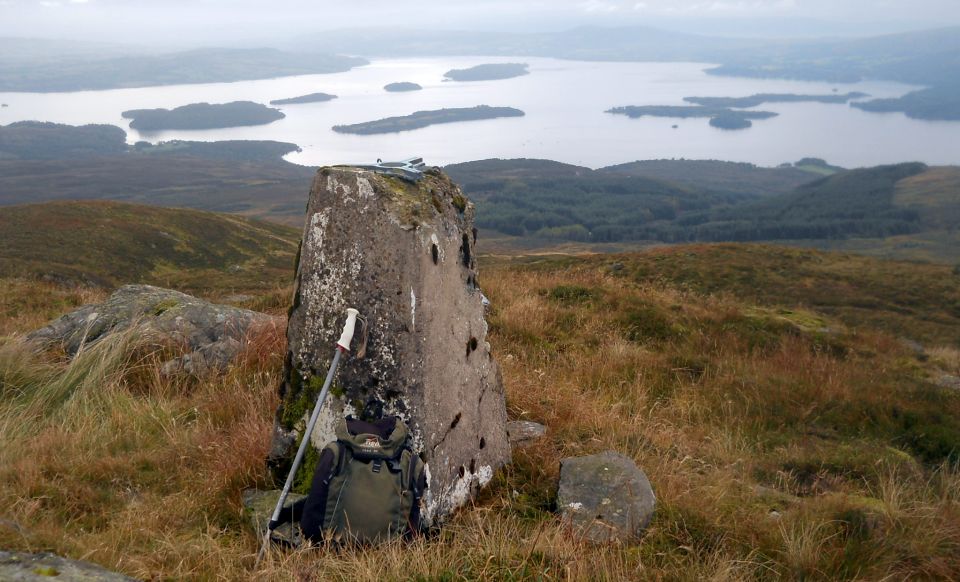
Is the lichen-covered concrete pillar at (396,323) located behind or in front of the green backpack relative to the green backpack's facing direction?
behind

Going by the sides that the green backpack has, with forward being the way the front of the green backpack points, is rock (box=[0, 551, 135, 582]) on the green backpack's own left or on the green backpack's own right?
on the green backpack's own right

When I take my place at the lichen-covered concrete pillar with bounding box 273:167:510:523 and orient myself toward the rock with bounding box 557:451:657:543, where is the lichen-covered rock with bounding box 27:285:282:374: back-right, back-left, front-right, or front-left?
back-left

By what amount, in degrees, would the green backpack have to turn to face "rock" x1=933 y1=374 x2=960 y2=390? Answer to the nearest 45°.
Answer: approximately 135° to its left

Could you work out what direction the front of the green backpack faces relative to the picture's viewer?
facing the viewer

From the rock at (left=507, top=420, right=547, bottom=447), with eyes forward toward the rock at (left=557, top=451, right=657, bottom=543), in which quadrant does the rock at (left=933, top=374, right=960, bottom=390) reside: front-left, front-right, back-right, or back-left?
back-left

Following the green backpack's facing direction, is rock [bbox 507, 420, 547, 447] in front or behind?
behind

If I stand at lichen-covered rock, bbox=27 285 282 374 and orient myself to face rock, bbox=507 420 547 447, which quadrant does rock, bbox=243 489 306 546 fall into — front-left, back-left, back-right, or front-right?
front-right

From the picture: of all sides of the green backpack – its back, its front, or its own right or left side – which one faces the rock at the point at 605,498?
left
